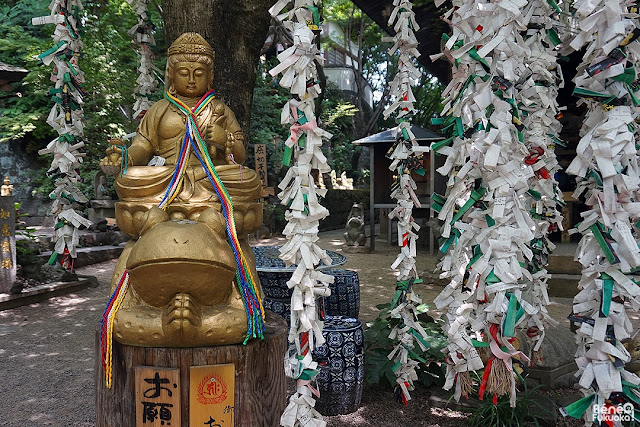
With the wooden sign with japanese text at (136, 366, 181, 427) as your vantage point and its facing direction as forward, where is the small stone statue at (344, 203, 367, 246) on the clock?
The small stone statue is roughly at 7 o'clock from the wooden sign with japanese text.

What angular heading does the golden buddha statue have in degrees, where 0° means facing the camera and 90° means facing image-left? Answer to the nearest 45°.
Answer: approximately 0°
